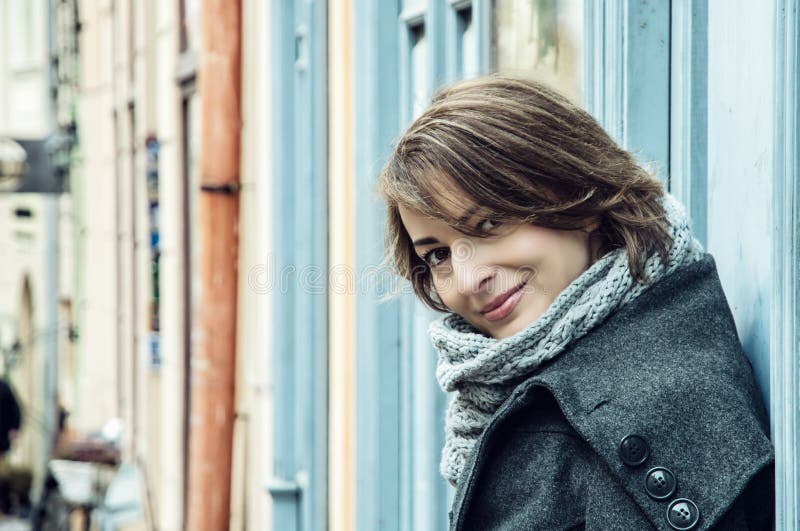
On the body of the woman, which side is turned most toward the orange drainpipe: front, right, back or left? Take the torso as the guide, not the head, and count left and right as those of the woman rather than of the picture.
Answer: right

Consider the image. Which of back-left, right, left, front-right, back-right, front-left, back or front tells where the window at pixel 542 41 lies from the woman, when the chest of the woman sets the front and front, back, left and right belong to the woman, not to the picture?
back-right

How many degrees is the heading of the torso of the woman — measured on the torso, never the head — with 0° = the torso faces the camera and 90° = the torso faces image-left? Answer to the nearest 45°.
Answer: approximately 45°
